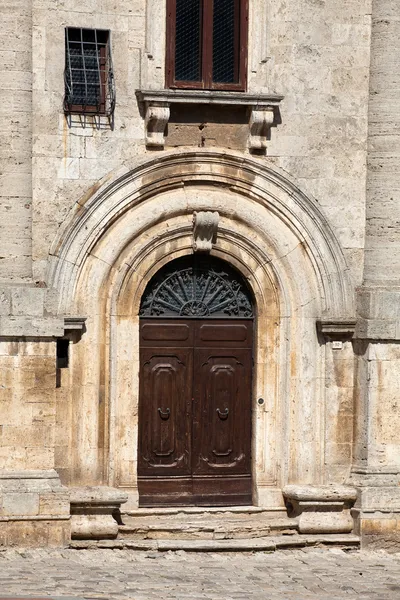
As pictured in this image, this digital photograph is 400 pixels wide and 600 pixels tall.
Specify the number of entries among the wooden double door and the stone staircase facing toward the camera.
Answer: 2

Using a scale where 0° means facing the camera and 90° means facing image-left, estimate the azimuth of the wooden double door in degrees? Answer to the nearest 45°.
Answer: approximately 0°

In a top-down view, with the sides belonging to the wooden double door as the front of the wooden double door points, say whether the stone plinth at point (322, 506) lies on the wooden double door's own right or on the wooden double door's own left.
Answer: on the wooden double door's own left
